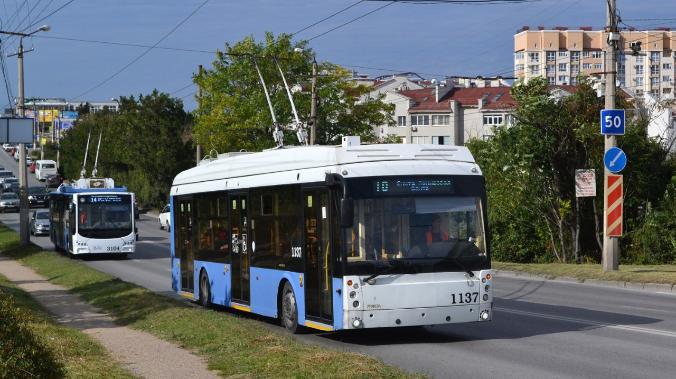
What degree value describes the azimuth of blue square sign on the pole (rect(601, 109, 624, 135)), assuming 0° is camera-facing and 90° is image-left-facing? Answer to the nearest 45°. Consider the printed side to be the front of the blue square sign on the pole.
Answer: approximately 0°

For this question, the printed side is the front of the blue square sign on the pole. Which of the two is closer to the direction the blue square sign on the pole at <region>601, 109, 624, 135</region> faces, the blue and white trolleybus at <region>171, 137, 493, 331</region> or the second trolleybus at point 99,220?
the blue and white trolleybus

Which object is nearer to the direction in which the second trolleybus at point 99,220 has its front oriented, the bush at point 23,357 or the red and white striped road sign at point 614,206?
the bush

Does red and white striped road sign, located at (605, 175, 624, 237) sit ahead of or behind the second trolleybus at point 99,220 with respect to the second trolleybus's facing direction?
ahead

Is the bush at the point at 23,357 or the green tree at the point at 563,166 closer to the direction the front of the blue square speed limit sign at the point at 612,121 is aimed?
the bush

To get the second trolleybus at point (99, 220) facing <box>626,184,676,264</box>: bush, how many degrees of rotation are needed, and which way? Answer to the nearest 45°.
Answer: approximately 45° to its left

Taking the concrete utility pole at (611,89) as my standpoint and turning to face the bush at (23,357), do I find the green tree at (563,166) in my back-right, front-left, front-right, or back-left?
back-right
